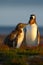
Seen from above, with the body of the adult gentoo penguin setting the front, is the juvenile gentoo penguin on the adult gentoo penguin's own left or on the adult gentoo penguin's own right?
on the adult gentoo penguin's own right

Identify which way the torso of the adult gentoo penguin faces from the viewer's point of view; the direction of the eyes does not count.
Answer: toward the camera
